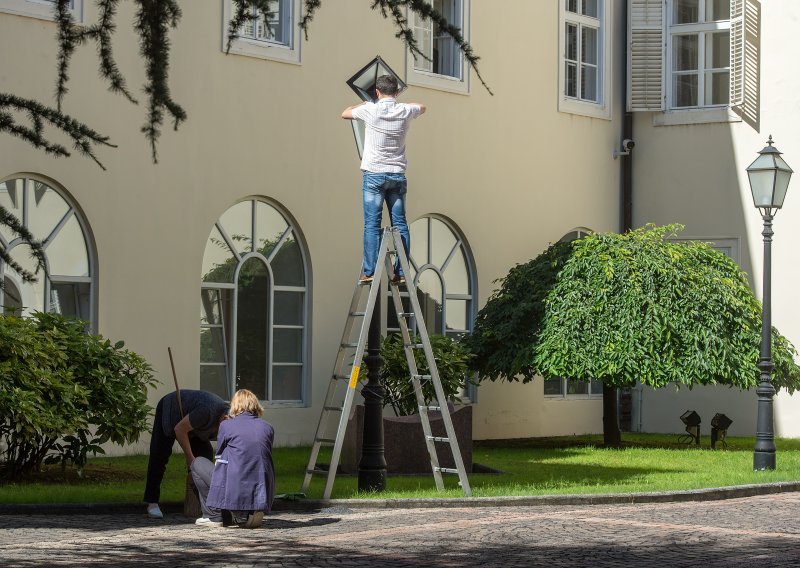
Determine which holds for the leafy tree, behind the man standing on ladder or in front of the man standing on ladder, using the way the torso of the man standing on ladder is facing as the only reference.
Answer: in front

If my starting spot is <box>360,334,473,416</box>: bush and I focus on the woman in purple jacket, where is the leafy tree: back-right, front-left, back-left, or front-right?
back-left

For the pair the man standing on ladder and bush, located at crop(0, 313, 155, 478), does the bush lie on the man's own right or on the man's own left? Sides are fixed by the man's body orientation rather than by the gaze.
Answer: on the man's own left

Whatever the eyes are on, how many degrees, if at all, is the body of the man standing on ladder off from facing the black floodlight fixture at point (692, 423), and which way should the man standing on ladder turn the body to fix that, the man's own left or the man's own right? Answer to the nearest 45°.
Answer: approximately 45° to the man's own right

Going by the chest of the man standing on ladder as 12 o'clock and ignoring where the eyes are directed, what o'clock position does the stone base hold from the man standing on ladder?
The stone base is roughly at 12 o'clock from the man standing on ladder.

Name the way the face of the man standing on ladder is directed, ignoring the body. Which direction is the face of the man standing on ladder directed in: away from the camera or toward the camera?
away from the camera

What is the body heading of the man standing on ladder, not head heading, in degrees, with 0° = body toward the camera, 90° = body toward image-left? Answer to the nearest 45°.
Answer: approximately 180°

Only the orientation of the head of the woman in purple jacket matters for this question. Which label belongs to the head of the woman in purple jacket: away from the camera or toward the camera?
away from the camera
